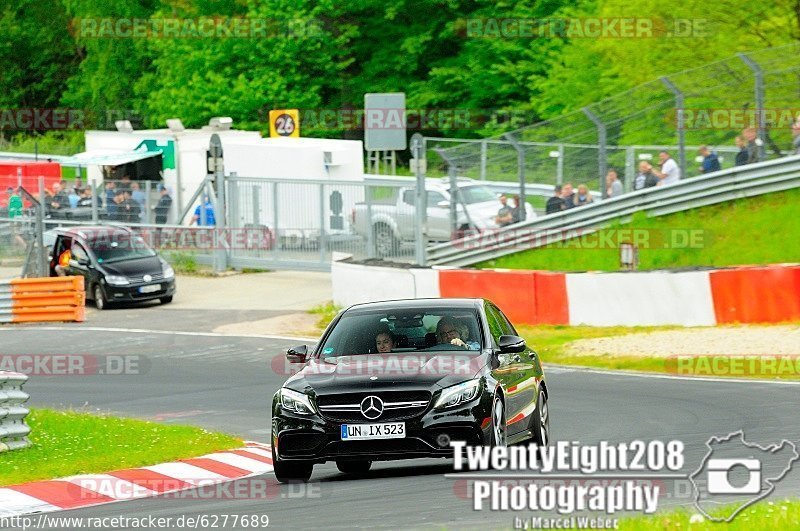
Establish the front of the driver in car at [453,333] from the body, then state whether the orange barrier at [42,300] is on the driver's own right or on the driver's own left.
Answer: on the driver's own right

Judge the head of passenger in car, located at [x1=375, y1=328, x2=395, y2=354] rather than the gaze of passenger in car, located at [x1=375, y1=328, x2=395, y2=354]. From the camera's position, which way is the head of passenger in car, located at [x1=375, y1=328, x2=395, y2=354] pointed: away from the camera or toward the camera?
toward the camera

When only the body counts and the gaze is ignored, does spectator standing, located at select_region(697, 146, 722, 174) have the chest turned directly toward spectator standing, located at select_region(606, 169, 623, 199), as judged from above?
no

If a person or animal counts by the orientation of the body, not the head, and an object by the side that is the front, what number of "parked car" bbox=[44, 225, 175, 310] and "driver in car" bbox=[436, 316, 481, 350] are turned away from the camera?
0

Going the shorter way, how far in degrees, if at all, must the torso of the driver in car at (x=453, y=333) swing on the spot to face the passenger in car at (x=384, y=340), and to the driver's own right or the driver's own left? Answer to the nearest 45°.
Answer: approximately 45° to the driver's own right

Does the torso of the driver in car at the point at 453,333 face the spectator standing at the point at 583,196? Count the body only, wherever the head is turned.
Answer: no

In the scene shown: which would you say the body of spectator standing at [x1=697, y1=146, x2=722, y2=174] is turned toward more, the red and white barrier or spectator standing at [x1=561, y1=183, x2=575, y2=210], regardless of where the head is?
the red and white barrier

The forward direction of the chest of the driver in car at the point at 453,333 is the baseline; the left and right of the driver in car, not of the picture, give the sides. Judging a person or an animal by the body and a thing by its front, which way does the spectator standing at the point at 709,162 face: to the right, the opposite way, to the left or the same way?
the same way

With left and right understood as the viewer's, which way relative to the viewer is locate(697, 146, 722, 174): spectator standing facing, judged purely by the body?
facing the viewer and to the left of the viewer

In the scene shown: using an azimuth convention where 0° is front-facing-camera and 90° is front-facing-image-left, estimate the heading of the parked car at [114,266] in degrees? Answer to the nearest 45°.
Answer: approximately 315°
